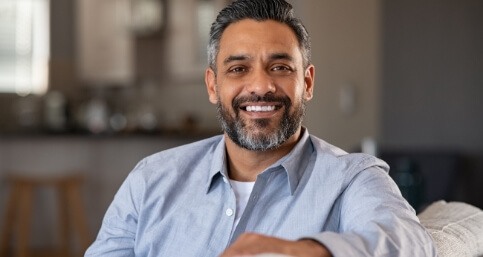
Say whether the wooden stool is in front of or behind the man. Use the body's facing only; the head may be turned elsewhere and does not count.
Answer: behind

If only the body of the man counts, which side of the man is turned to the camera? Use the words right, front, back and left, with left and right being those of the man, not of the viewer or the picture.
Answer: front
